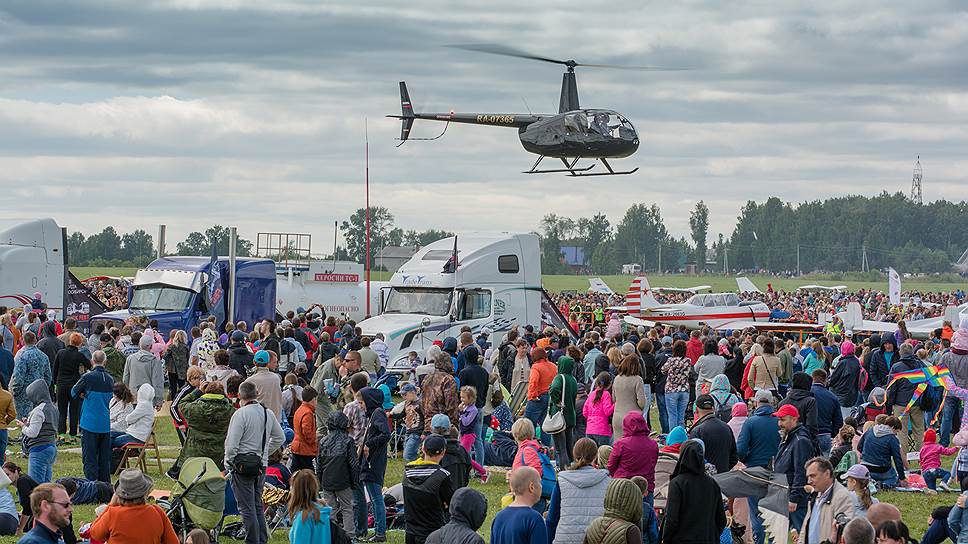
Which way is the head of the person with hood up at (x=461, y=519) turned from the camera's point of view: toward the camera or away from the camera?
away from the camera

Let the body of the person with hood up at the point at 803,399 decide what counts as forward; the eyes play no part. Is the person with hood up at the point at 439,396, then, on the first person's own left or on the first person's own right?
on the first person's own left

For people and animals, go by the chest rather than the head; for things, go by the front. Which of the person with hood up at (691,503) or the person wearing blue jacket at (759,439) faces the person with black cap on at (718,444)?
the person with hood up at (691,503)

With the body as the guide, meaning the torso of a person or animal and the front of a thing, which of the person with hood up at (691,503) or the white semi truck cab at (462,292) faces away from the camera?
the person with hood up

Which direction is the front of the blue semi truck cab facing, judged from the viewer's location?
facing the viewer and to the left of the viewer

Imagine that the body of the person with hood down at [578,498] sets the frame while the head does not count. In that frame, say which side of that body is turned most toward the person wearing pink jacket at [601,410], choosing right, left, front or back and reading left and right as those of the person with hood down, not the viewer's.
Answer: front

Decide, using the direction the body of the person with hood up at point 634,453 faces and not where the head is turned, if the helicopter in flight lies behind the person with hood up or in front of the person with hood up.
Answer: in front

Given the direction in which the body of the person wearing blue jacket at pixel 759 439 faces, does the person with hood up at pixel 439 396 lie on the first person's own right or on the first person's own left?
on the first person's own left

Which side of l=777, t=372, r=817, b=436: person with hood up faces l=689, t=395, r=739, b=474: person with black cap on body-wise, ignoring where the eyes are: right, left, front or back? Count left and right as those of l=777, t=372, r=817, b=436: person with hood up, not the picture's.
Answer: back

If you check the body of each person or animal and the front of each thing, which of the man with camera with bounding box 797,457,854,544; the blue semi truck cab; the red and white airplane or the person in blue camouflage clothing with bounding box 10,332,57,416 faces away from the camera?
the person in blue camouflage clothing

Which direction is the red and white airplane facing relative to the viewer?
to the viewer's right

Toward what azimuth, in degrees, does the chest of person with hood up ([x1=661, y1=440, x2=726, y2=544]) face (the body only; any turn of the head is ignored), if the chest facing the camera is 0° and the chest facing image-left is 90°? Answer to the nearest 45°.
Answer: approximately 180°

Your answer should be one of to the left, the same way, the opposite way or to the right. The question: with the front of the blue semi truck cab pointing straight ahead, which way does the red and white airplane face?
to the left

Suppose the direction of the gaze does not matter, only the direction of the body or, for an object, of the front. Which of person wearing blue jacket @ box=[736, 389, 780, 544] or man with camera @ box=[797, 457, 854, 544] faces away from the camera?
the person wearing blue jacket

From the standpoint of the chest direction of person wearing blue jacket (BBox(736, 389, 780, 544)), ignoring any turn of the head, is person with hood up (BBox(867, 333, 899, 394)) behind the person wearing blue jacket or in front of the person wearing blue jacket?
in front

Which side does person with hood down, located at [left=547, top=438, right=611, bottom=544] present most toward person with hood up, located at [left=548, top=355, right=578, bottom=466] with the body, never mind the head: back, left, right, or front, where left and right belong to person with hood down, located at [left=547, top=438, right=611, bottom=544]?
front

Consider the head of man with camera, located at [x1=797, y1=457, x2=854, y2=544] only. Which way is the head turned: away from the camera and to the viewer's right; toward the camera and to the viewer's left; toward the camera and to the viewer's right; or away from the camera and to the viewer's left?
toward the camera and to the viewer's left

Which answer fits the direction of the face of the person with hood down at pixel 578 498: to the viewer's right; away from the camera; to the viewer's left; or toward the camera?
away from the camera

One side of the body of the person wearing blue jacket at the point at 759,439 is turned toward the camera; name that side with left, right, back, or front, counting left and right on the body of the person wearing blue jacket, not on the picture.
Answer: back

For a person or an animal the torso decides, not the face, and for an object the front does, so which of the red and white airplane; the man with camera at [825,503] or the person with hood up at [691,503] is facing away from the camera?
the person with hood up

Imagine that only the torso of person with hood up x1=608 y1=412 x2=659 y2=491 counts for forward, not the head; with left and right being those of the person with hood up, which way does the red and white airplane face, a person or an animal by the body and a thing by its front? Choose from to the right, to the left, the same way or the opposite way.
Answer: to the right

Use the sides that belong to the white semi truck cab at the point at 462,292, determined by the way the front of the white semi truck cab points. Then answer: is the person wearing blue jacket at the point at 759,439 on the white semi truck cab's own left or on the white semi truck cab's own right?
on the white semi truck cab's own left
